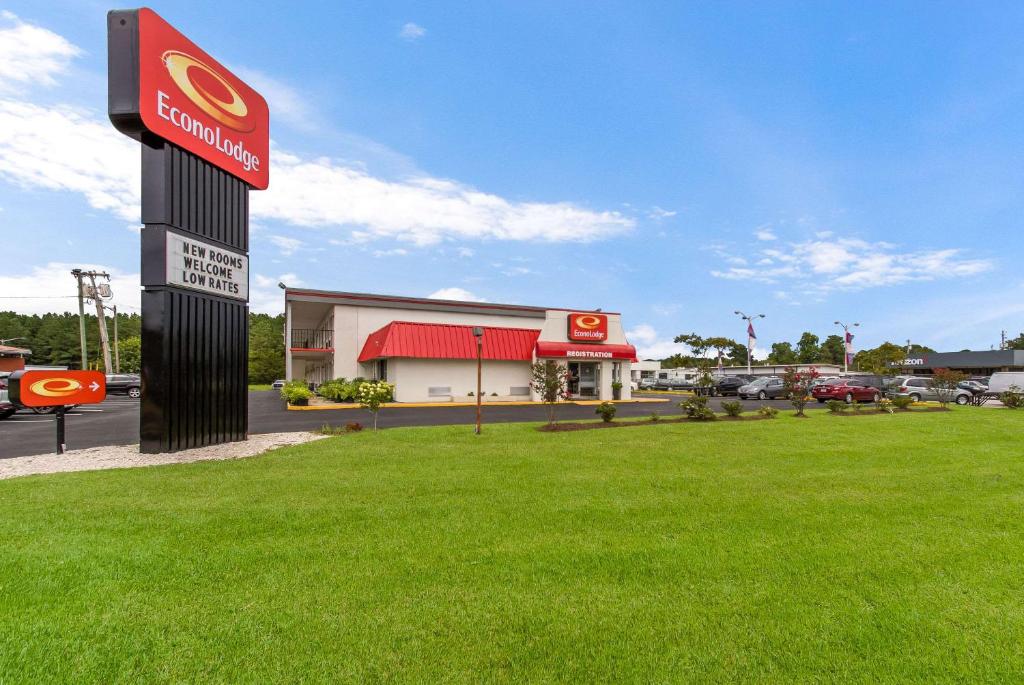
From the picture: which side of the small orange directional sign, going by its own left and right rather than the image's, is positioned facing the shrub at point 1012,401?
left

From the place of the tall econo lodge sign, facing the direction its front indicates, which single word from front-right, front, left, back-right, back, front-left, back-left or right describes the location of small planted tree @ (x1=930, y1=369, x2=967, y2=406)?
front-left

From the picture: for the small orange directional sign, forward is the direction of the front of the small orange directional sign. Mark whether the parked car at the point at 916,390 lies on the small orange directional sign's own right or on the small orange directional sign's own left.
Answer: on the small orange directional sign's own left

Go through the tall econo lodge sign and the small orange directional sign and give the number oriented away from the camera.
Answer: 0

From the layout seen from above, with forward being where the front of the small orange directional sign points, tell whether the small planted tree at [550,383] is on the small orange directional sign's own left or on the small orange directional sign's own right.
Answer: on the small orange directional sign's own left

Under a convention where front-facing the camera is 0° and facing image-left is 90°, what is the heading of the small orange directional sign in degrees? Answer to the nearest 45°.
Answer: approximately 0°

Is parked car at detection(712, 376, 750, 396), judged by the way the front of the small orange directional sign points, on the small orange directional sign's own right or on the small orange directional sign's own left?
on the small orange directional sign's own left

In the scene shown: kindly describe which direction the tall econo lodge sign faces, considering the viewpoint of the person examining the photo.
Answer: facing the viewer and to the right of the viewer

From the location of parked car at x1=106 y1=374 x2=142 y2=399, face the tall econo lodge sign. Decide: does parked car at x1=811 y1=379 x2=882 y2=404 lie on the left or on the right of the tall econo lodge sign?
left

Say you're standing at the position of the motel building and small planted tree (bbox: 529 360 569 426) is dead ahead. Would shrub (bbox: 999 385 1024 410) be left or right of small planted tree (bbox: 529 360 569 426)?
left

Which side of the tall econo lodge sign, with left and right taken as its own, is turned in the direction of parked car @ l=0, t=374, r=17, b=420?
back
